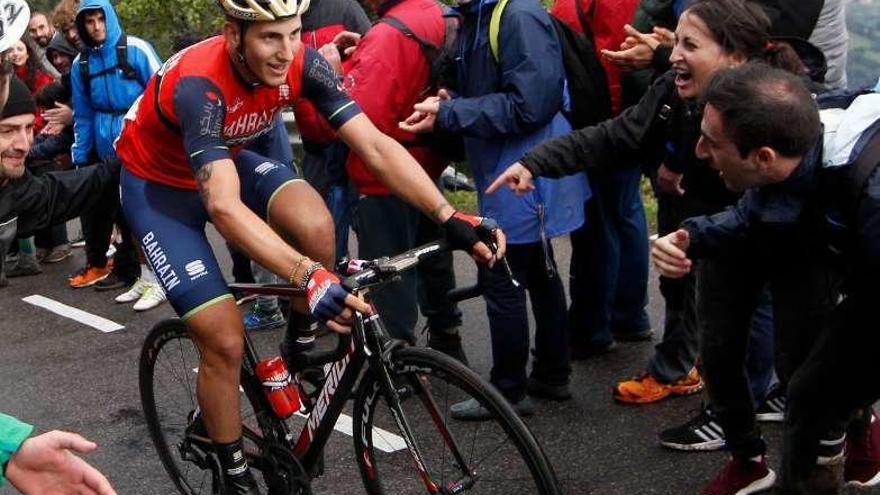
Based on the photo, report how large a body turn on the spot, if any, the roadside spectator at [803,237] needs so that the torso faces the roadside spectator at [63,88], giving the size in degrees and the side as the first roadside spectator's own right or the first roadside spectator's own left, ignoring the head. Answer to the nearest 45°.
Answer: approximately 45° to the first roadside spectator's own right

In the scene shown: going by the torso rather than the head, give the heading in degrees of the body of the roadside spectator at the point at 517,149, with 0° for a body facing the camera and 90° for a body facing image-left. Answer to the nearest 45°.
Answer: approximately 45°

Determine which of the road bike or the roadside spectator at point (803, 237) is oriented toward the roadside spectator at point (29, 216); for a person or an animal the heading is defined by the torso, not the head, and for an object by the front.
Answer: the roadside spectator at point (803, 237)

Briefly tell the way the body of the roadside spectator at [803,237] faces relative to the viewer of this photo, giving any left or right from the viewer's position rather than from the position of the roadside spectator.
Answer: facing to the left of the viewer

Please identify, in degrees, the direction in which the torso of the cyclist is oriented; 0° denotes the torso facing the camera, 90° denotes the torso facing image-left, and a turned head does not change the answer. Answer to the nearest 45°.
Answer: approximately 315°

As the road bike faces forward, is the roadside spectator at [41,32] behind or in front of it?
behind

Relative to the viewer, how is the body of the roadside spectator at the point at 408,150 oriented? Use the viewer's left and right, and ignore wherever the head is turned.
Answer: facing to the left of the viewer

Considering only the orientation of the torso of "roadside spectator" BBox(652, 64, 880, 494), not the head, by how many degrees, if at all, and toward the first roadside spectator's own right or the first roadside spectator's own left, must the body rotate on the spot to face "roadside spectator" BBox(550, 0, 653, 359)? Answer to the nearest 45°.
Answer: approximately 45° to the first roadside spectator's own right
